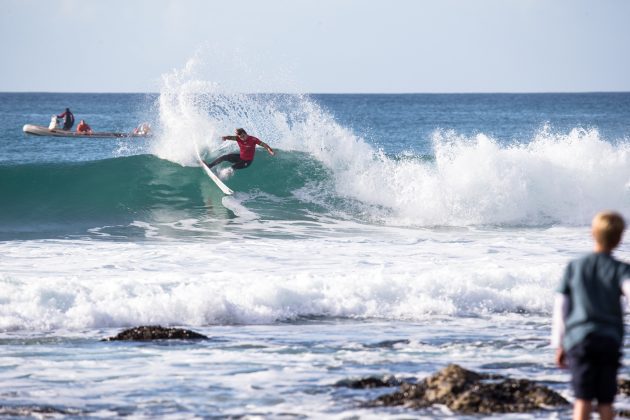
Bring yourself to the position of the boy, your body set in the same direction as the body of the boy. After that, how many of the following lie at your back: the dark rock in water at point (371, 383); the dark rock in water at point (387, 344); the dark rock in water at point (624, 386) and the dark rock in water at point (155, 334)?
0

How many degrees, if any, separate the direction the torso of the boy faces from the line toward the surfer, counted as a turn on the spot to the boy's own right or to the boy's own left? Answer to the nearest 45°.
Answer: approximately 45° to the boy's own left

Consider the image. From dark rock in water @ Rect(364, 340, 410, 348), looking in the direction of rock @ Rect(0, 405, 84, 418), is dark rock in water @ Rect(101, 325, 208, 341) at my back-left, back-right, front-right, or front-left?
front-right

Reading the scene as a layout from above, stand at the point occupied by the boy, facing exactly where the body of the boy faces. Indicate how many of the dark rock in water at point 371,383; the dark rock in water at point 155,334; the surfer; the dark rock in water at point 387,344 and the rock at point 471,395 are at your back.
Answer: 0

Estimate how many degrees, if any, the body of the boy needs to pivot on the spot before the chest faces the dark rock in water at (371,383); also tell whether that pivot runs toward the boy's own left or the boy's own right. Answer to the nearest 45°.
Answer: approximately 45° to the boy's own left

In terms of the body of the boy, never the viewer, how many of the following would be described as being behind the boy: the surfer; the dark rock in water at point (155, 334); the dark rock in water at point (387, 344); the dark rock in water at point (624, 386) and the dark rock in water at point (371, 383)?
0

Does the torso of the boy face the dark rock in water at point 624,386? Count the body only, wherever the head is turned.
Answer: yes

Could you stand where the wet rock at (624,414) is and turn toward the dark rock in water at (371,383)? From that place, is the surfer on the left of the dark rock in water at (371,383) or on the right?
right

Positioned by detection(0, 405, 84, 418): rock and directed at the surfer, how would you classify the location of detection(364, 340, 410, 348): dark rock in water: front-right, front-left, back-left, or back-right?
front-right

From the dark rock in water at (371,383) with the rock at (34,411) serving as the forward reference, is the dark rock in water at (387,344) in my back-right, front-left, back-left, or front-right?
back-right

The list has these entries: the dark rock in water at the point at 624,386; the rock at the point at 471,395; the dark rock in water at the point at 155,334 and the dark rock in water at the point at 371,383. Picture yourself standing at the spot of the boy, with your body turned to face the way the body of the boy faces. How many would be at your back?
0

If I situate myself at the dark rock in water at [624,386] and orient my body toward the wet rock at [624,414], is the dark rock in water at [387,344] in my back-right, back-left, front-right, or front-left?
back-right

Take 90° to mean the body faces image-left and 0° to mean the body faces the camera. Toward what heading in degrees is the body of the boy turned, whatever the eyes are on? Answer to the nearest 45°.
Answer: approximately 180°

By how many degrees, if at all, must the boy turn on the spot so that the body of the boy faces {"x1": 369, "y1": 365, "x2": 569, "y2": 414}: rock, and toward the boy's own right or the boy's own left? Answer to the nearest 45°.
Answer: approximately 45° to the boy's own left

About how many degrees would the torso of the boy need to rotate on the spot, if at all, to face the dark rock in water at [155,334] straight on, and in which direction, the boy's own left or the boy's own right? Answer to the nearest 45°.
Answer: approximately 45° to the boy's own left
